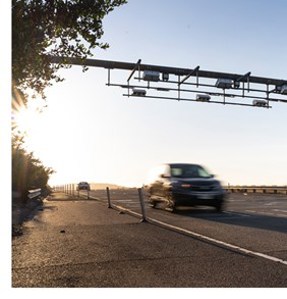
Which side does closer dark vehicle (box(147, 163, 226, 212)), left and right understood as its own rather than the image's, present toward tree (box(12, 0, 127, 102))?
right

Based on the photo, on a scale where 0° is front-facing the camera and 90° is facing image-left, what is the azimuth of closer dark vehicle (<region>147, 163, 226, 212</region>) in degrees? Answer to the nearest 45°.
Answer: approximately 315°

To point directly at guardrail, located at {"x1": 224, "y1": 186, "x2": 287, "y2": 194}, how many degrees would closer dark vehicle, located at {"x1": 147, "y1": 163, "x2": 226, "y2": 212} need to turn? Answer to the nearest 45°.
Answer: approximately 135° to its left

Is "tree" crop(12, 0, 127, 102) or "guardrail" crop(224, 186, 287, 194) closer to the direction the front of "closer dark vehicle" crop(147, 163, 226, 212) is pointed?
the tree
